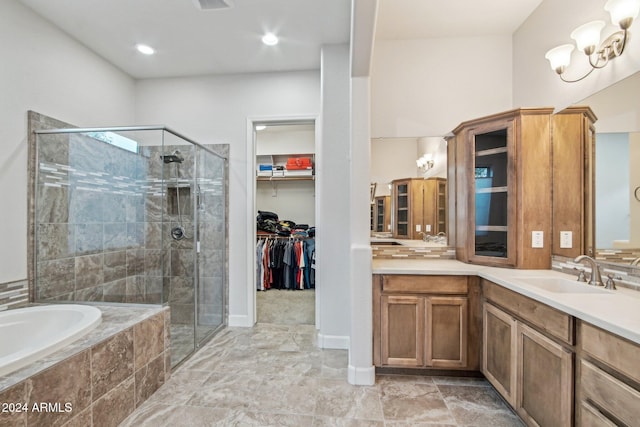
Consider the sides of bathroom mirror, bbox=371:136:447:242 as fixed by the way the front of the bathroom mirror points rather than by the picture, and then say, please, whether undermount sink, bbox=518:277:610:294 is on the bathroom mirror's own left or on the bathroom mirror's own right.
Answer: on the bathroom mirror's own left

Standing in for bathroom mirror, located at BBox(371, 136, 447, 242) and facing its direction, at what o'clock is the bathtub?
The bathtub is roughly at 2 o'clock from the bathroom mirror.

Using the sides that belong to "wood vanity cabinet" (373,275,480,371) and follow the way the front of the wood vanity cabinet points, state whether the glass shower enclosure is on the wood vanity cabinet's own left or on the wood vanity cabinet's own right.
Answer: on the wood vanity cabinet's own right

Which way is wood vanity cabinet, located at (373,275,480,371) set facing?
toward the camera

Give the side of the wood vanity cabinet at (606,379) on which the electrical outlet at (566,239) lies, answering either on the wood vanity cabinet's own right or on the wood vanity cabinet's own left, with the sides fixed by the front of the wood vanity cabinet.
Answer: on the wood vanity cabinet's own right

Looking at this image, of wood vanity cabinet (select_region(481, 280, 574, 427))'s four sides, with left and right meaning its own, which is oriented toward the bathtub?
front

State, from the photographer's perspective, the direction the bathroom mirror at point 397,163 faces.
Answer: facing the viewer

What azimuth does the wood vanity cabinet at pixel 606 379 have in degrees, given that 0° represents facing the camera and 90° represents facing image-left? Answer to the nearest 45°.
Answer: approximately 45°

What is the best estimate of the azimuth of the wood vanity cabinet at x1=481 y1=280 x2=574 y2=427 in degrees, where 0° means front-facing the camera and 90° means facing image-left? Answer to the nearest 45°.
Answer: approximately 45°

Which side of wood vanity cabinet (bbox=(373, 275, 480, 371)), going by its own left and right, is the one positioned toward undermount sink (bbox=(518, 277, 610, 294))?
left

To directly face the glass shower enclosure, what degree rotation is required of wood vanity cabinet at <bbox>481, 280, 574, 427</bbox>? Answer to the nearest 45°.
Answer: approximately 45° to its right

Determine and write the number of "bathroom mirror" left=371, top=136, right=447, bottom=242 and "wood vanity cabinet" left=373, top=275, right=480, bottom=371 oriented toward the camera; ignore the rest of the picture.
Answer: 2
